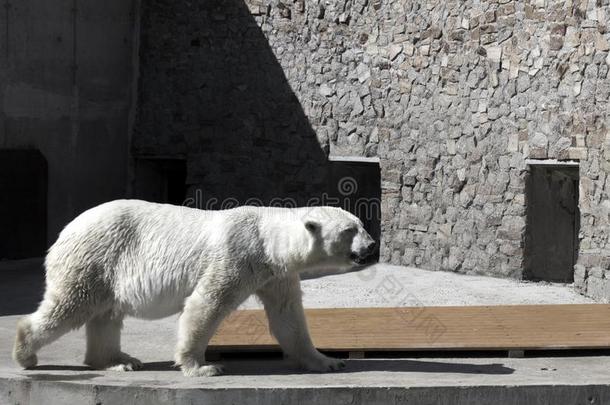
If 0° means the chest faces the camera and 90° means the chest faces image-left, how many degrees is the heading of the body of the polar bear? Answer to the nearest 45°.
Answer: approximately 270°
